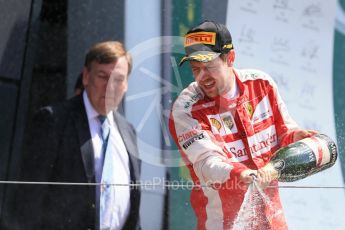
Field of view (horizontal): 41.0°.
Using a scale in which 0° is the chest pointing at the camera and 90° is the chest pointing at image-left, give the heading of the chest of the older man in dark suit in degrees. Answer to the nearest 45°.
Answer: approximately 315°

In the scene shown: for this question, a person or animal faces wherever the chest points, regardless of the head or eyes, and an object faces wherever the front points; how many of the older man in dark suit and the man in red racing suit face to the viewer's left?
0

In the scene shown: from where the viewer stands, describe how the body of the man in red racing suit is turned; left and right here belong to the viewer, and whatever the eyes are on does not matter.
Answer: facing the viewer

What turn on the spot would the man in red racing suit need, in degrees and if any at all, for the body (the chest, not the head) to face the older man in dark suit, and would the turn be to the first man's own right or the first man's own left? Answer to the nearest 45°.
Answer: approximately 90° to the first man's own right

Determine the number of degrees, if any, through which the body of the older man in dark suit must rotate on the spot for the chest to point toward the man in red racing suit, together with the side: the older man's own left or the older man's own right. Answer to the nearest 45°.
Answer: approximately 45° to the older man's own left
